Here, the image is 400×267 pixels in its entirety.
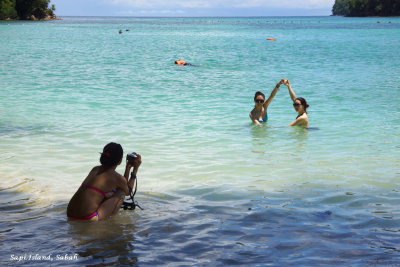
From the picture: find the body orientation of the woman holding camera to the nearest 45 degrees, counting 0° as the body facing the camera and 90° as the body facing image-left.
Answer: approximately 225°

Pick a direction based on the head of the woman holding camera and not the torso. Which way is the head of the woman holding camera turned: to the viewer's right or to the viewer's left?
to the viewer's right
